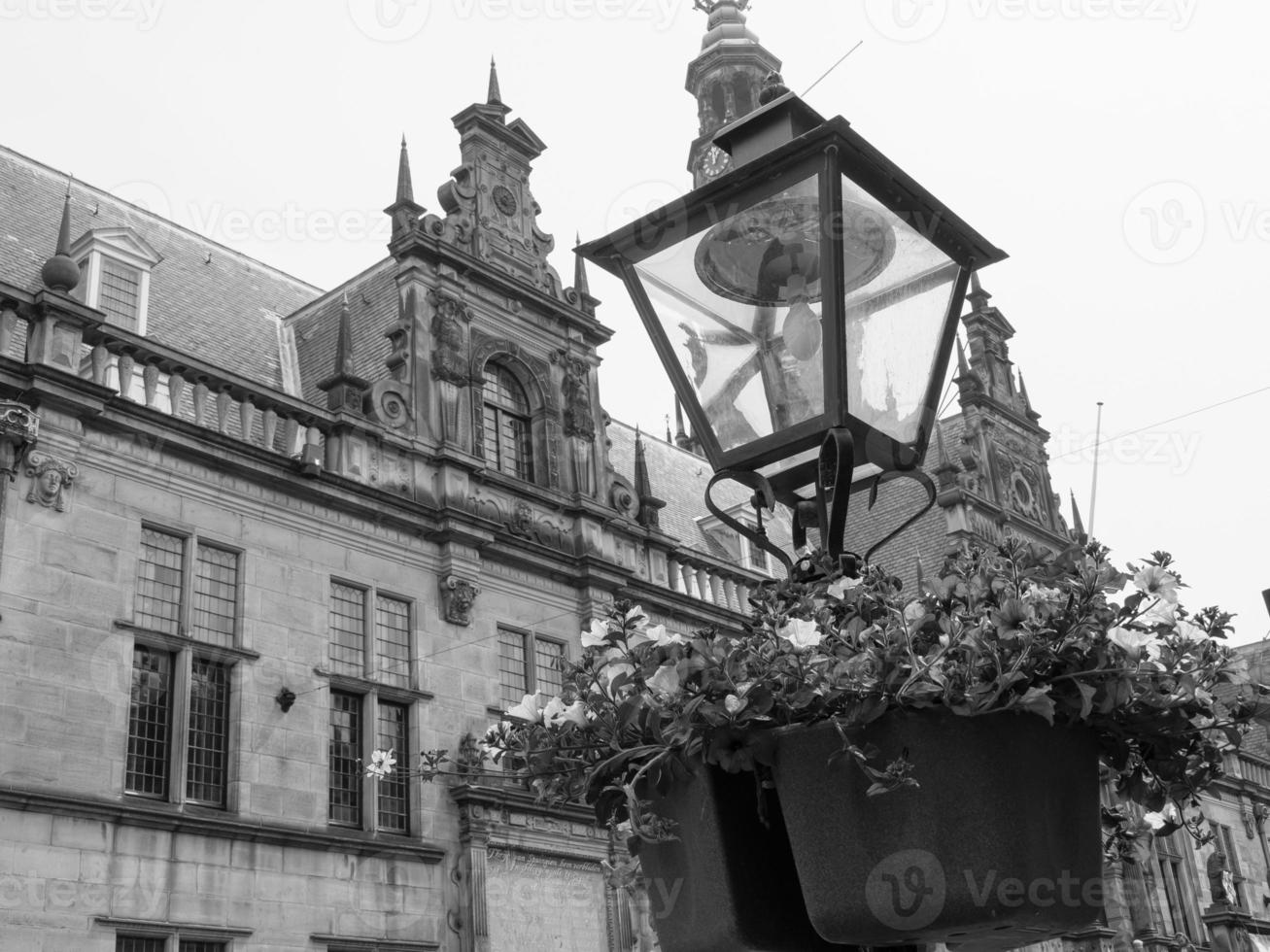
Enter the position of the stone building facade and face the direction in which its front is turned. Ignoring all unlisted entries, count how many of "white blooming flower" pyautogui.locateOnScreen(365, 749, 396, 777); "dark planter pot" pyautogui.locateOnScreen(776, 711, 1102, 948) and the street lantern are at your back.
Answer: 0

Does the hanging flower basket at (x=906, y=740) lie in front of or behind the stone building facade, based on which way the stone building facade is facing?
in front

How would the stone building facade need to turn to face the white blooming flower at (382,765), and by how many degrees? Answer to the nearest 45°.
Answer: approximately 45° to its right

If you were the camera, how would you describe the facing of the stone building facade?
facing the viewer and to the right of the viewer

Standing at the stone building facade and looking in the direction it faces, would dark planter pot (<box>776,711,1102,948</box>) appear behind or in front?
in front

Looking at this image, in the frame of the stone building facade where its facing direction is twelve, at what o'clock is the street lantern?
The street lantern is roughly at 1 o'clock from the stone building facade.
